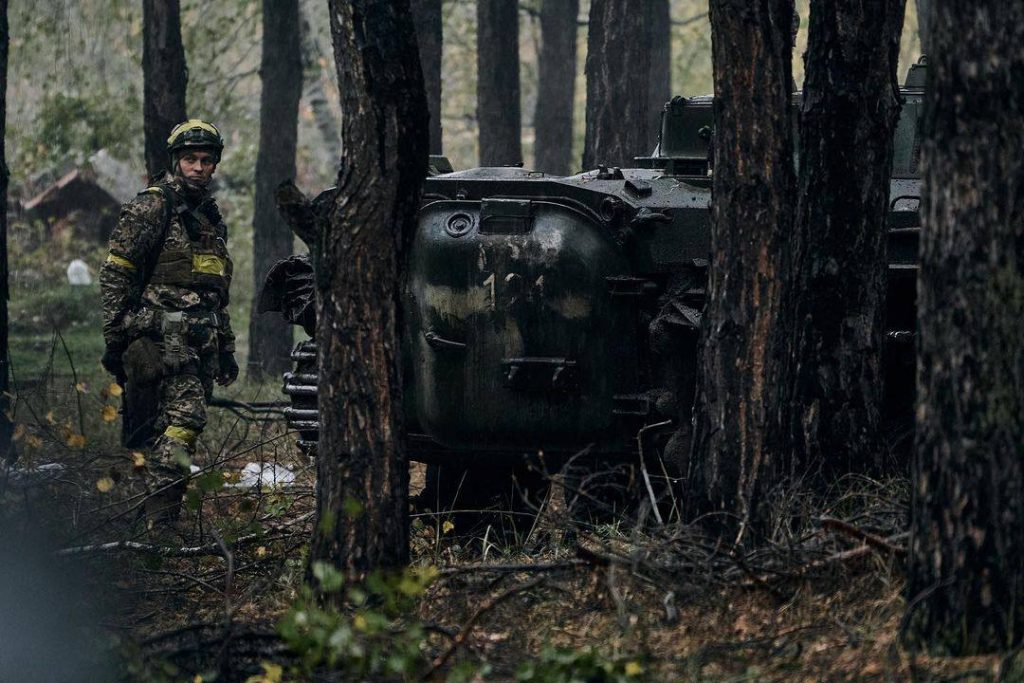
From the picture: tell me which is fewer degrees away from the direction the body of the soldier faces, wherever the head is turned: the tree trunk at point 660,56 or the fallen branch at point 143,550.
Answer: the fallen branch

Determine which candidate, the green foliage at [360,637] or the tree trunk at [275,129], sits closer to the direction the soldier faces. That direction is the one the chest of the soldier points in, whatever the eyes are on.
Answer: the green foliage

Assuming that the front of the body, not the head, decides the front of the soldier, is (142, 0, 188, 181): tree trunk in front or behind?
behind

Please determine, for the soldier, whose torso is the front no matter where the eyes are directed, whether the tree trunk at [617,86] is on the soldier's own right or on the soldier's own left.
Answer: on the soldier's own left

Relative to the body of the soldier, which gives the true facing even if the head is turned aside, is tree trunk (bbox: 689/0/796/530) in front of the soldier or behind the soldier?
in front

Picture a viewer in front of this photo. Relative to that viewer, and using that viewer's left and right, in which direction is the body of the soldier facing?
facing the viewer and to the right of the viewer

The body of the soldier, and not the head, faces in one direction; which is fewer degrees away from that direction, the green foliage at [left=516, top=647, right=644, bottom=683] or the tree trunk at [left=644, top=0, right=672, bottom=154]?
the green foliage
